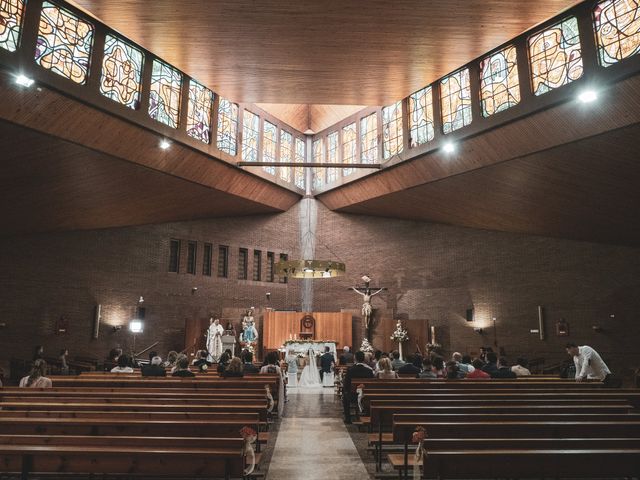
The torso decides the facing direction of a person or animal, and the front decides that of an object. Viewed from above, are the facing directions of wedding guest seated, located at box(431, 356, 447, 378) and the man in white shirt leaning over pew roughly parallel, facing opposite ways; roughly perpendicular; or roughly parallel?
roughly perpendicular

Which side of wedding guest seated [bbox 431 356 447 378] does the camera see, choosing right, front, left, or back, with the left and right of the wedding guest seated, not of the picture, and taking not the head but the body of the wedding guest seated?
back

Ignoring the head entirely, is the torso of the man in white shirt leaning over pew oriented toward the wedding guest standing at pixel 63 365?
yes

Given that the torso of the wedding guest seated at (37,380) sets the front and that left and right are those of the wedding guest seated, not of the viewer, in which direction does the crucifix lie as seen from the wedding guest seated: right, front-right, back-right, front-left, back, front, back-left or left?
front-right

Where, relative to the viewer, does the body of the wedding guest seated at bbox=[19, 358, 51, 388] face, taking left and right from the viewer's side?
facing away from the viewer

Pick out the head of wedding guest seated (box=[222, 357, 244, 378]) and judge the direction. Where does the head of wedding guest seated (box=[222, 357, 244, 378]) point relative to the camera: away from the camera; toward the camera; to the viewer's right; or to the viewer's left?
away from the camera

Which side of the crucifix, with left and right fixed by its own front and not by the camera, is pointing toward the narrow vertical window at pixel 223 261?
right

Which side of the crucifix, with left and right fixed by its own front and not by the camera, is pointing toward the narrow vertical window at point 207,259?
right

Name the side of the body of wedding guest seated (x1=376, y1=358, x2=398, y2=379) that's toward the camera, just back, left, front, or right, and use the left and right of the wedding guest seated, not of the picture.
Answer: back

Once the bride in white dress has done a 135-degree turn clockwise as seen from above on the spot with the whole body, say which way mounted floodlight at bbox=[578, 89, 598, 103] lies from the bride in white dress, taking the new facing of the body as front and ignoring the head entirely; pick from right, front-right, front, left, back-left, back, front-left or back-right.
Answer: front

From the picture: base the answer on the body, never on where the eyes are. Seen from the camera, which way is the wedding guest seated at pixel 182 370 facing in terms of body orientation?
away from the camera

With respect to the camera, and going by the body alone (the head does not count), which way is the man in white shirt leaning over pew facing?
to the viewer's left

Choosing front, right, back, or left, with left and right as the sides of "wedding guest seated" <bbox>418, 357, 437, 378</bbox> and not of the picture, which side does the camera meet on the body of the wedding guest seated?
back

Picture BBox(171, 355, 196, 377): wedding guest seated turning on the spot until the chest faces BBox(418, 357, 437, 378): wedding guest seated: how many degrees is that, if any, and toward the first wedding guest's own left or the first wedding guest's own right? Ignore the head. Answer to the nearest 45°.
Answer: approximately 90° to the first wedding guest's own right

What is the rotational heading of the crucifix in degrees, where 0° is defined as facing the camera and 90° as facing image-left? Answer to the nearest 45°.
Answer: approximately 0°
